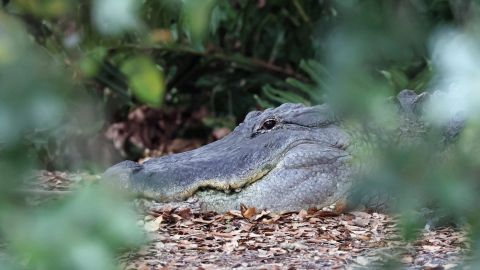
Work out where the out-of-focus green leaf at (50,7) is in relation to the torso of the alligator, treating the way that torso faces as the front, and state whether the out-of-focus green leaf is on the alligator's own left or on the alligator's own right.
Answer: on the alligator's own left

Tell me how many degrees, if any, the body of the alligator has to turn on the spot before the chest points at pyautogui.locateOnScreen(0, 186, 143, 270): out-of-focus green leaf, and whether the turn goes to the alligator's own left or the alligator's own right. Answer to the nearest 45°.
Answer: approximately 90° to the alligator's own left

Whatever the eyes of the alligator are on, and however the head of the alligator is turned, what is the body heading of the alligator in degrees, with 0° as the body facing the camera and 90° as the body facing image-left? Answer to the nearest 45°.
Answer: approximately 90°
